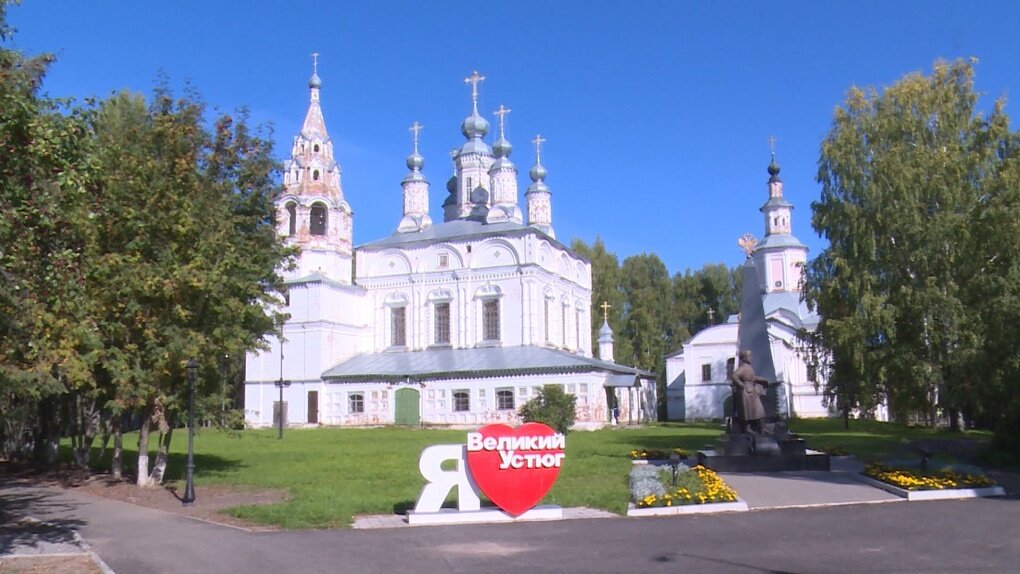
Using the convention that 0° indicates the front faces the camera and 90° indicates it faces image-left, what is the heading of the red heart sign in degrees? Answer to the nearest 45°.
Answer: approximately 0°

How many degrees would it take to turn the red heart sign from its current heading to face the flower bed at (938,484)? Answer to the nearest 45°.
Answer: approximately 90° to its left

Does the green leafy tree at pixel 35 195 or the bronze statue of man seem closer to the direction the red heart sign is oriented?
the green leafy tree

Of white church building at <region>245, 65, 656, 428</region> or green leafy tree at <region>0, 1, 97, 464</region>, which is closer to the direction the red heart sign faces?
the green leafy tree

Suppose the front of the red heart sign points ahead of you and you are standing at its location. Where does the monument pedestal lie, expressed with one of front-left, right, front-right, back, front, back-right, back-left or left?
back-left

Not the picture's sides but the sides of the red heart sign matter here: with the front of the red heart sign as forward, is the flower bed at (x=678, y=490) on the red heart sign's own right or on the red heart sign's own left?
on the red heart sign's own left

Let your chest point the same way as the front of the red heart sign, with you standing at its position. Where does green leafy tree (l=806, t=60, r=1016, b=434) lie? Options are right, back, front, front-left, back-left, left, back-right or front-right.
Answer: back-left

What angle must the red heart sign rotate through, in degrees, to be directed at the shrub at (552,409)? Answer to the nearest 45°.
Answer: approximately 180°

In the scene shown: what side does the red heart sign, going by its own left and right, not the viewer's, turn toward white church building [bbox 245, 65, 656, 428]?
back
